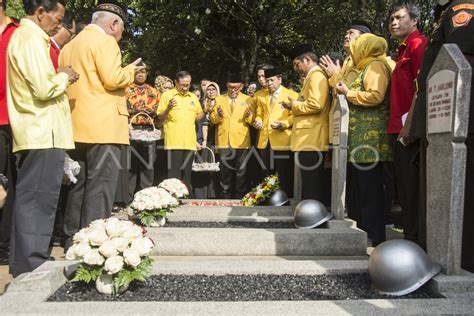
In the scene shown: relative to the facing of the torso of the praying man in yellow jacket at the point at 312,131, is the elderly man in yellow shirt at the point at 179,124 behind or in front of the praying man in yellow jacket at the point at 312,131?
in front

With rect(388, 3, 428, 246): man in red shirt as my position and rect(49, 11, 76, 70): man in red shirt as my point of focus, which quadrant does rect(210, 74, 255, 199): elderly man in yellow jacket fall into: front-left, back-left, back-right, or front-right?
front-right

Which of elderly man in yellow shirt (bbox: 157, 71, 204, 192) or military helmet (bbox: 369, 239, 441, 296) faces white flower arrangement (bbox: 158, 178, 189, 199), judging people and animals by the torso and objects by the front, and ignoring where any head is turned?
the elderly man in yellow shirt

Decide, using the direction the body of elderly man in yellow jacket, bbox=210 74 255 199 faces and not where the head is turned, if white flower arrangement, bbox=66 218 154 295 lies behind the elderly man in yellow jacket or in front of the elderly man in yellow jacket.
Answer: in front

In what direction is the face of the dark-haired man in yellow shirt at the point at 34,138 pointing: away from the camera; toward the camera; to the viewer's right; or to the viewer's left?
to the viewer's right

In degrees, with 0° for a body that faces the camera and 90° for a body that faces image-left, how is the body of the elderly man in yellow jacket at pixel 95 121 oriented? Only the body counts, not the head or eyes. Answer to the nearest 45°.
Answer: approximately 225°

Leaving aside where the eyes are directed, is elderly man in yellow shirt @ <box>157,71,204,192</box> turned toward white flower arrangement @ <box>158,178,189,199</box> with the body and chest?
yes

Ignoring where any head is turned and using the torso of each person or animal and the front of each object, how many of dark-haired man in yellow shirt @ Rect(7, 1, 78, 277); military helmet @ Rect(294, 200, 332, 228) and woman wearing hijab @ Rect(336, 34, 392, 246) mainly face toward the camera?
0

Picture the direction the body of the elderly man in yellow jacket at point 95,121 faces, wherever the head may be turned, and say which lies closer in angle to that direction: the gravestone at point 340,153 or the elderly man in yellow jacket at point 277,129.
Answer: the elderly man in yellow jacket

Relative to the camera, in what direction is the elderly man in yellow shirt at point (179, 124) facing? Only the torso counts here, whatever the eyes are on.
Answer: toward the camera

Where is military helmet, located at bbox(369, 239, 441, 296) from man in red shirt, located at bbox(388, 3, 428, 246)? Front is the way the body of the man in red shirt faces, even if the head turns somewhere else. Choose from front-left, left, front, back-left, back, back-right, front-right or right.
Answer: front-left

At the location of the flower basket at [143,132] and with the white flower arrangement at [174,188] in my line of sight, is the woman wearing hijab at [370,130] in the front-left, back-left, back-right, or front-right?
front-left

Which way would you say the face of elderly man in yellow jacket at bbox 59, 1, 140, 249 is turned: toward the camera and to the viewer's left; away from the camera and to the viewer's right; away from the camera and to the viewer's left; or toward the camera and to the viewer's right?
away from the camera and to the viewer's right
